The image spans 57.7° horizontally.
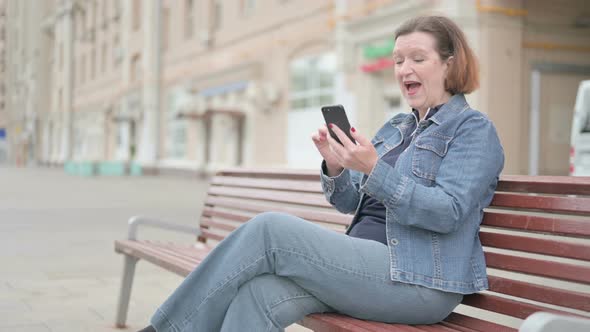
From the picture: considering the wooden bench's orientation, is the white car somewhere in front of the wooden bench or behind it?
behind

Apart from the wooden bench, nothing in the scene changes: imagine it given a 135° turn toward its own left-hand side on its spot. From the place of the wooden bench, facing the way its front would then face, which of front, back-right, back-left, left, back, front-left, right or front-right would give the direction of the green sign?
left

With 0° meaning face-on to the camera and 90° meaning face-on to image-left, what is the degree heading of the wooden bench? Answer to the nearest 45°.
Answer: approximately 45°
